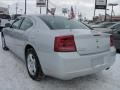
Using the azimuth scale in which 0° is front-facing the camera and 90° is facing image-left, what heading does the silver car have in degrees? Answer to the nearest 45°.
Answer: approximately 135°
